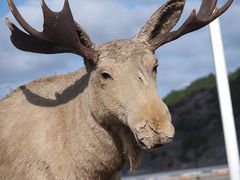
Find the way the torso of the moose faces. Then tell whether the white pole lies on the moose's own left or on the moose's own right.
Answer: on the moose's own left

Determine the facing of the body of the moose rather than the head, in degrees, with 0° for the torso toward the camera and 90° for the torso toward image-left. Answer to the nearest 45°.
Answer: approximately 315°
